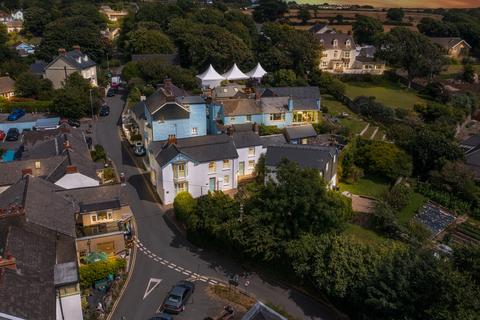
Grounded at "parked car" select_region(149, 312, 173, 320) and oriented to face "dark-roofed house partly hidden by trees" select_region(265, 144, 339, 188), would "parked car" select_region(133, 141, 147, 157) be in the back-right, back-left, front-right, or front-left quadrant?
front-left

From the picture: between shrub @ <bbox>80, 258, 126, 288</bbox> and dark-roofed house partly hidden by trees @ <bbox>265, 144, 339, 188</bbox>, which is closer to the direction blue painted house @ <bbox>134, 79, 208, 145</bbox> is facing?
the shrub

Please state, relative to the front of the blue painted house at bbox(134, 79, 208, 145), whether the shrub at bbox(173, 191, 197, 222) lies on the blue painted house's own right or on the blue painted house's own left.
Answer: on the blue painted house's own left

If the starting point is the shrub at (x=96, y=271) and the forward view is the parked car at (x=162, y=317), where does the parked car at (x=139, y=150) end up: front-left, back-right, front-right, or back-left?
back-left
